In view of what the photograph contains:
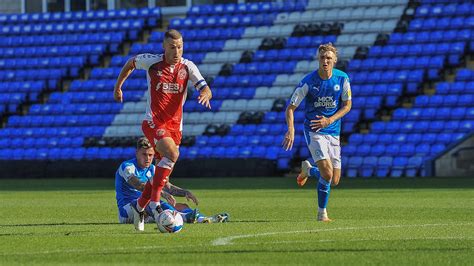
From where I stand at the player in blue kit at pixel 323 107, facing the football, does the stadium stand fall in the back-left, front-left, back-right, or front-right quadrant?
back-right

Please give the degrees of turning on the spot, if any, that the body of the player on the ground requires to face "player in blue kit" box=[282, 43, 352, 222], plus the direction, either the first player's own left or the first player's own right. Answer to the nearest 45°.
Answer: approximately 45° to the first player's own left

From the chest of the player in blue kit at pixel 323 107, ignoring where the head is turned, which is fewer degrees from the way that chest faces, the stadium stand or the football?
the football

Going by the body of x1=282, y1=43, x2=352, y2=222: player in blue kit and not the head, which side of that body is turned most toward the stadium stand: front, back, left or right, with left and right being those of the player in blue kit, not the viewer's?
back

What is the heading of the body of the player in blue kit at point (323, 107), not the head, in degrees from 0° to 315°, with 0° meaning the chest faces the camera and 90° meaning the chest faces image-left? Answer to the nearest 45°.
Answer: approximately 0°

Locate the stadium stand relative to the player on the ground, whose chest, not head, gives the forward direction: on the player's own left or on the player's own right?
on the player's own left

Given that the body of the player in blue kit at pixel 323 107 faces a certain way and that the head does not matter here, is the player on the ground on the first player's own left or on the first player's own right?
on the first player's own right

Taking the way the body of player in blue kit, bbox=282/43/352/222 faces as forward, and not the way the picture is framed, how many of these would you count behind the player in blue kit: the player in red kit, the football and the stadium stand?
1

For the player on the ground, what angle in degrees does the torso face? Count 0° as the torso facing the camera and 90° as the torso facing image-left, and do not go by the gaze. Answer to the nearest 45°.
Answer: approximately 315°
